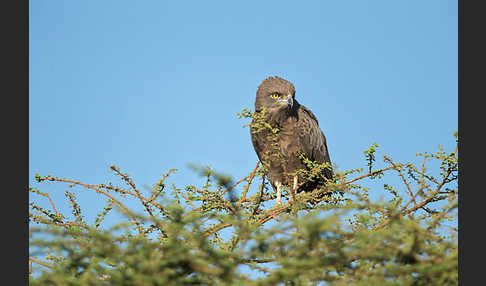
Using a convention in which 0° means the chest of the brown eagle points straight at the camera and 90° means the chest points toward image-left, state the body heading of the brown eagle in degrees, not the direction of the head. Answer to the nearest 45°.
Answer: approximately 45°
